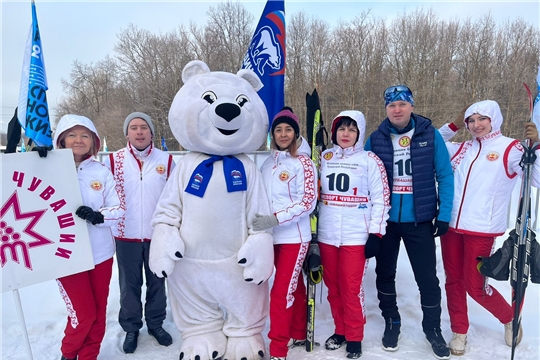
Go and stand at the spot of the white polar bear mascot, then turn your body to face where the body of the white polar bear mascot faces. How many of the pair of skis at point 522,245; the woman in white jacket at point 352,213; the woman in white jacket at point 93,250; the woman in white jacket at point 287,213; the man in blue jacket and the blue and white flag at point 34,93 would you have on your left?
4

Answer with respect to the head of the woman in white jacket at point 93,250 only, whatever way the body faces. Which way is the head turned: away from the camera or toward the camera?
toward the camera

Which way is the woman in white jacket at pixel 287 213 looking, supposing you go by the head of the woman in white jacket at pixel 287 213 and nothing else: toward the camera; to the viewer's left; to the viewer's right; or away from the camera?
toward the camera

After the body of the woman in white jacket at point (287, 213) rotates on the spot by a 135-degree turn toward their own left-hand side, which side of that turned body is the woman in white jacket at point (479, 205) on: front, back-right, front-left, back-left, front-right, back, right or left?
front

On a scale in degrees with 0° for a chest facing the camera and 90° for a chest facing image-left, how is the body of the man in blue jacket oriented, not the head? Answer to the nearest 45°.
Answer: approximately 0°

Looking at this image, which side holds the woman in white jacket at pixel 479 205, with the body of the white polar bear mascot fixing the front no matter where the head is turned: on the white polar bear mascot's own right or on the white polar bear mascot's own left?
on the white polar bear mascot's own left

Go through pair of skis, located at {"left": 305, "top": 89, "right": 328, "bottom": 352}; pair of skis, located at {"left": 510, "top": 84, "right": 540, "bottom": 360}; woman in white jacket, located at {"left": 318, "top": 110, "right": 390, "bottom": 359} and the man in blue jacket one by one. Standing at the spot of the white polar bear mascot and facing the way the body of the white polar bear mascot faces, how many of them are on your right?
0

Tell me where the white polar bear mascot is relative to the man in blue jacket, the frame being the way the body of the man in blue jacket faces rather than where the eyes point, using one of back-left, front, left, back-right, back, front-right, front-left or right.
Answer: front-right

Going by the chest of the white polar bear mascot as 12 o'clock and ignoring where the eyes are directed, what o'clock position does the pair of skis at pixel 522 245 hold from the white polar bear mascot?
The pair of skis is roughly at 9 o'clock from the white polar bear mascot.

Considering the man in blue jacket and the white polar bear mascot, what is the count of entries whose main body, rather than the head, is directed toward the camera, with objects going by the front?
2

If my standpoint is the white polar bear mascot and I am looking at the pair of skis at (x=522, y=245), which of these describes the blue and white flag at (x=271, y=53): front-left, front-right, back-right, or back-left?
front-left

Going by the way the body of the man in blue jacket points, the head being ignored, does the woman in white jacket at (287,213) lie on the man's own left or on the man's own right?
on the man's own right

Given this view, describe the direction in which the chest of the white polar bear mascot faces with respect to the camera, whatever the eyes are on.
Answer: toward the camera

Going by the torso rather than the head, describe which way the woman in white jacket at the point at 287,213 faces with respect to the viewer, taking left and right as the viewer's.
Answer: facing the viewer and to the left of the viewer

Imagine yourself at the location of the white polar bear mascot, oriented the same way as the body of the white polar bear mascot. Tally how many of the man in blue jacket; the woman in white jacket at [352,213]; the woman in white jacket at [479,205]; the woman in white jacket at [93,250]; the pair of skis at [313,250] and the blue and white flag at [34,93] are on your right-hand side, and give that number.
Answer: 2

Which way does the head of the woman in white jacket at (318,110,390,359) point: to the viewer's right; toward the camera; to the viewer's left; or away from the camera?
toward the camera

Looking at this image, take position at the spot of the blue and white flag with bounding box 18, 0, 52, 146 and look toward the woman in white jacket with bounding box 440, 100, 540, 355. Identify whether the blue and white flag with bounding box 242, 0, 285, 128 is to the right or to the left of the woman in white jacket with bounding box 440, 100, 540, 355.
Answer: left
